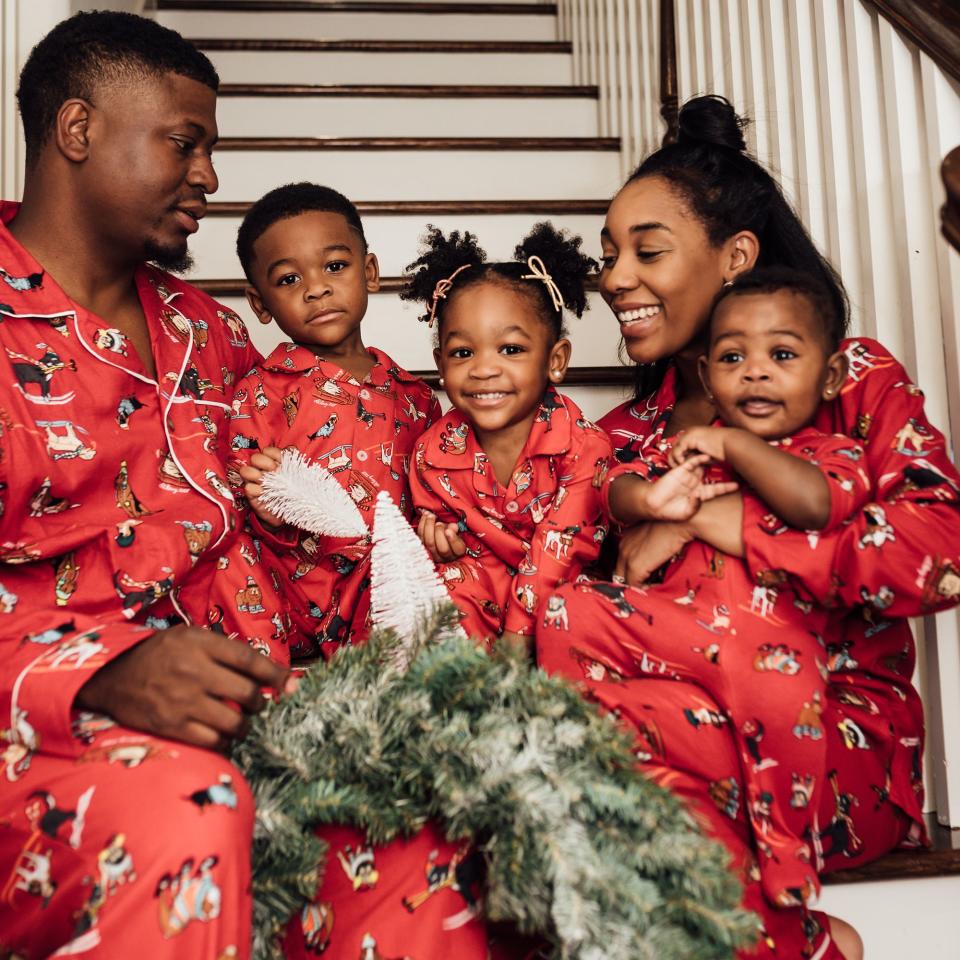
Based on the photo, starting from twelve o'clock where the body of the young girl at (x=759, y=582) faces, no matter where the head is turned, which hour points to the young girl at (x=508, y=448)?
the young girl at (x=508, y=448) is roughly at 3 o'clock from the young girl at (x=759, y=582).

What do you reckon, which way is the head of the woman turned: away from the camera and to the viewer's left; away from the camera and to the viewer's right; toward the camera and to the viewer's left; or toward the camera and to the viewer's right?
toward the camera and to the viewer's left

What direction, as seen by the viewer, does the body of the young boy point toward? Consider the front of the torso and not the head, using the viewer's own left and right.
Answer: facing the viewer

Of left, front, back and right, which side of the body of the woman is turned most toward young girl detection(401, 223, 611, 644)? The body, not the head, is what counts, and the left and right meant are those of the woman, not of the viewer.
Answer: right

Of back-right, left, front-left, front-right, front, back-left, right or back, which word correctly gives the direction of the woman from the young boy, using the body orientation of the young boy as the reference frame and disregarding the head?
front-left

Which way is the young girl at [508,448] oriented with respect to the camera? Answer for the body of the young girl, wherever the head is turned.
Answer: toward the camera

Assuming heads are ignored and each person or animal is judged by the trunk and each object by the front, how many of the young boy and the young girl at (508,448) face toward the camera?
2

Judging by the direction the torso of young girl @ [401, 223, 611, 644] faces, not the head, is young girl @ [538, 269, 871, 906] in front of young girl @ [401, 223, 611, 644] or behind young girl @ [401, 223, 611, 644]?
in front

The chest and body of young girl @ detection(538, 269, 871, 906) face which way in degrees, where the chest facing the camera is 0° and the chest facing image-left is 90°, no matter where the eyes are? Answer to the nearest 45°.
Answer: approximately 45°
